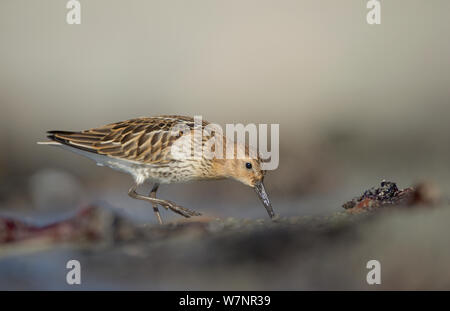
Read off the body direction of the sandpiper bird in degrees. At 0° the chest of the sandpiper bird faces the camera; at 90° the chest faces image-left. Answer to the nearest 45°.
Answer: approximately 270°
